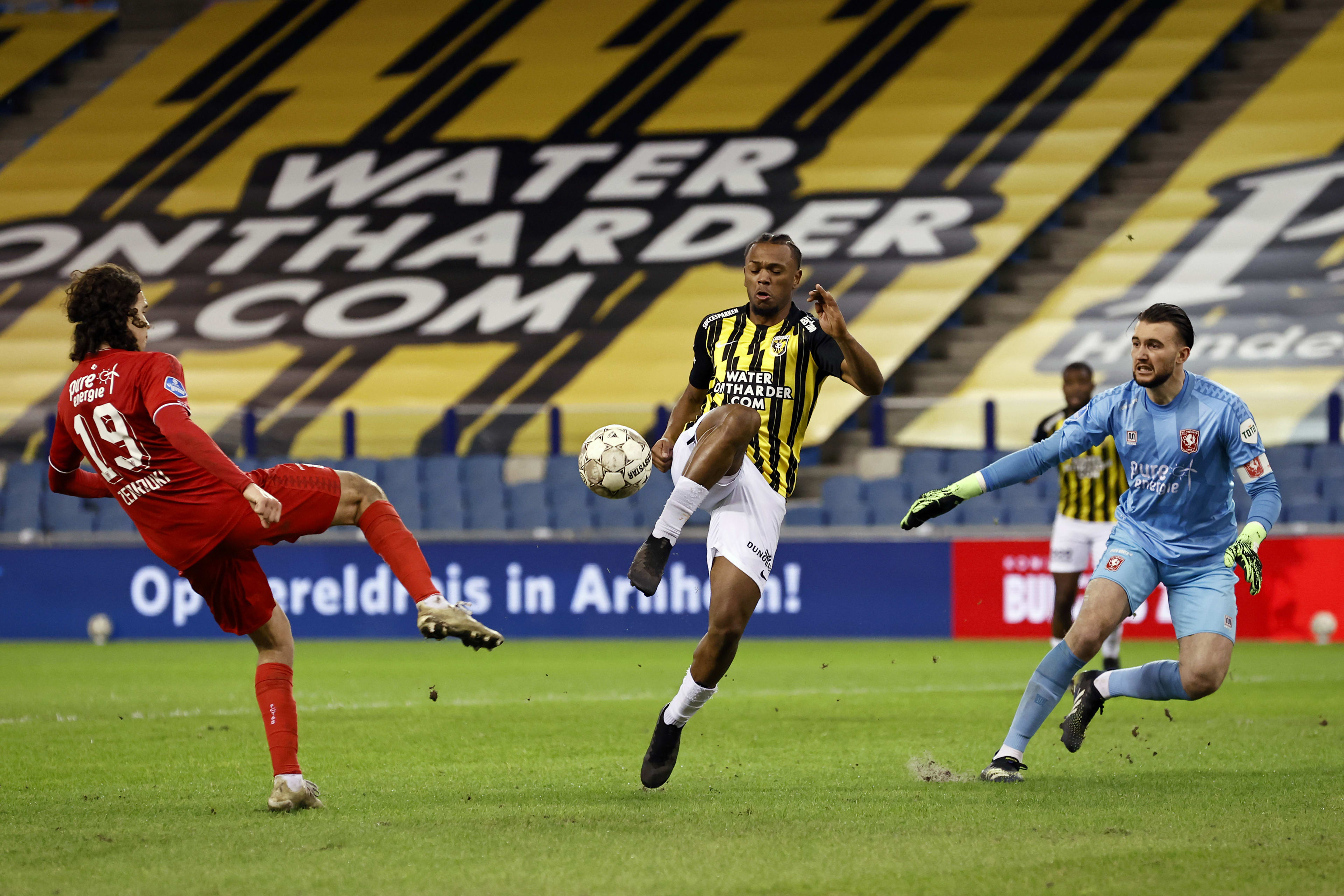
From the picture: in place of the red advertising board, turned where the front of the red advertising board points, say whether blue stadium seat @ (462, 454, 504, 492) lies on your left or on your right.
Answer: on your right

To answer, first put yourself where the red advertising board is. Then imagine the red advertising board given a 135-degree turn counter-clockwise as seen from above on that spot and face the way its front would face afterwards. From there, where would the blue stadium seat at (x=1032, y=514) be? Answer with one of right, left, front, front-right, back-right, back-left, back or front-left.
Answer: left

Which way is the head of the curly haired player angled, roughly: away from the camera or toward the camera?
away from the camera

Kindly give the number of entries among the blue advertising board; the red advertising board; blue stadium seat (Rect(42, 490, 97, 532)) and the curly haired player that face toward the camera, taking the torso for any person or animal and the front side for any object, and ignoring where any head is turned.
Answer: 3

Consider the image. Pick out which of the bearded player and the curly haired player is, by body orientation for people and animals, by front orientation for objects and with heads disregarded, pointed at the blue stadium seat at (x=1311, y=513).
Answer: the curly haired player

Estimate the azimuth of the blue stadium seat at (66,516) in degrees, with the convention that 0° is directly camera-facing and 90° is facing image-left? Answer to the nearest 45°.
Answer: approximately 0°

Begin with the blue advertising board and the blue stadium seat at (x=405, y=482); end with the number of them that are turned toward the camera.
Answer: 2

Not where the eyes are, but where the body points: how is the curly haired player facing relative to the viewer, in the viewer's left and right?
facing away from the viewer and to the right of the viewer

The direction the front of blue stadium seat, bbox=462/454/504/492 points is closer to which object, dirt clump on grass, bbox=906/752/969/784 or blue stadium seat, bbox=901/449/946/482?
the dirt clump on grass

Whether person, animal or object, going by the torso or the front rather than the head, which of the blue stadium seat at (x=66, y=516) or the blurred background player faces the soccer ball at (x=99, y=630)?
the blue stadium seat
